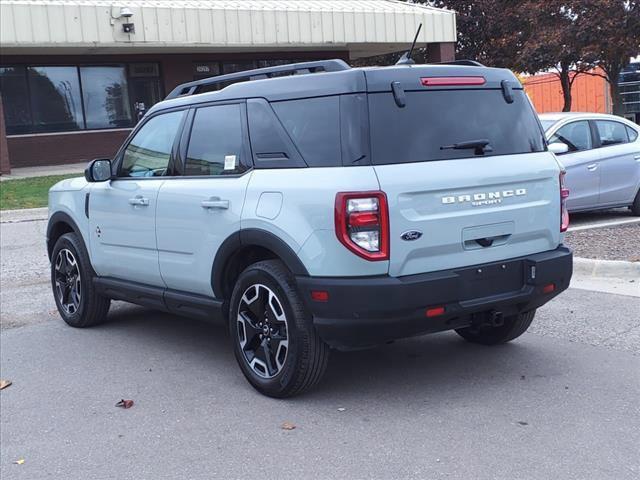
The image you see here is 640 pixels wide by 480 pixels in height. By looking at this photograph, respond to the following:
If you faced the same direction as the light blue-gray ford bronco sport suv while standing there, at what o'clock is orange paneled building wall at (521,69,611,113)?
The orange paneled building wall is roughly at 2 o'clock from the light blue-gray ford bronco sport suv.

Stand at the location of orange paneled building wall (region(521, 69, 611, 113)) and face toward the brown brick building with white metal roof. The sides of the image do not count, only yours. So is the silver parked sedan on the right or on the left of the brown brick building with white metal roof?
left

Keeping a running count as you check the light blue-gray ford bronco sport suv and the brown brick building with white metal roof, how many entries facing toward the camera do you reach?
1

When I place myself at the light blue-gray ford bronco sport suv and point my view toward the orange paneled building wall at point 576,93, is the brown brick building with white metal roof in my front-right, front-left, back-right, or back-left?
front-left

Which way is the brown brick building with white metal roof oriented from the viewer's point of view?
toward the camera

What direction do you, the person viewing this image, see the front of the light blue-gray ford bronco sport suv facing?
facing away from the viewer and to the left of the viewer

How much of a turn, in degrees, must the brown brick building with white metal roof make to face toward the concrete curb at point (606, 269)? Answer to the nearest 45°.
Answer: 0° — it already faces it

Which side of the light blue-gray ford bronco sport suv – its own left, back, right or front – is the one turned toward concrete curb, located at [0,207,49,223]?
front

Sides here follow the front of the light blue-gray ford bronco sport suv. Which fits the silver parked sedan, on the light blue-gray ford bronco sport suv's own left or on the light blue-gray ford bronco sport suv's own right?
on the light blue-gray ford bronco sport suv's own right

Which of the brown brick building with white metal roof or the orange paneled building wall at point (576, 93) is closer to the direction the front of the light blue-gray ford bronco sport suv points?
the brown brick building with white metal roof

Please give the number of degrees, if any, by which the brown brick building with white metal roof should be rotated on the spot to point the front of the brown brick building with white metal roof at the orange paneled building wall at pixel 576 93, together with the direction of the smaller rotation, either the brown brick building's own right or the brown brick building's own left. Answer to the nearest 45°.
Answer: approximately 135° to the brown brick building's own left

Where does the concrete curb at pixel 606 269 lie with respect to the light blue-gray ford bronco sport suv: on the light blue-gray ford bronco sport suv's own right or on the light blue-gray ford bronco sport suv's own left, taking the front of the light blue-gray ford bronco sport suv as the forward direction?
on the light blue-gray ford bronco sport suv's own right

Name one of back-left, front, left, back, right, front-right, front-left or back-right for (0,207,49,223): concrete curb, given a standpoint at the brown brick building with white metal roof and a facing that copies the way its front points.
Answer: front

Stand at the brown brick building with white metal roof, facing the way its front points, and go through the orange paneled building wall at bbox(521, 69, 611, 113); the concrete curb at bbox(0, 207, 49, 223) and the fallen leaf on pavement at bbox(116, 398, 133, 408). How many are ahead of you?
2

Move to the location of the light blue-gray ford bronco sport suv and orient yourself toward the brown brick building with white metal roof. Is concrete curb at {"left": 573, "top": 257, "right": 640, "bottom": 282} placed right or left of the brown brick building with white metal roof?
right

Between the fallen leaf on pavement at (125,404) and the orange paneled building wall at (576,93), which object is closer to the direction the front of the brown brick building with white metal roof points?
the fallen leaf on pavement

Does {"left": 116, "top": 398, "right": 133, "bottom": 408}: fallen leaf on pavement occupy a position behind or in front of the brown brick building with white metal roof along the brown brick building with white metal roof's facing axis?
in front
